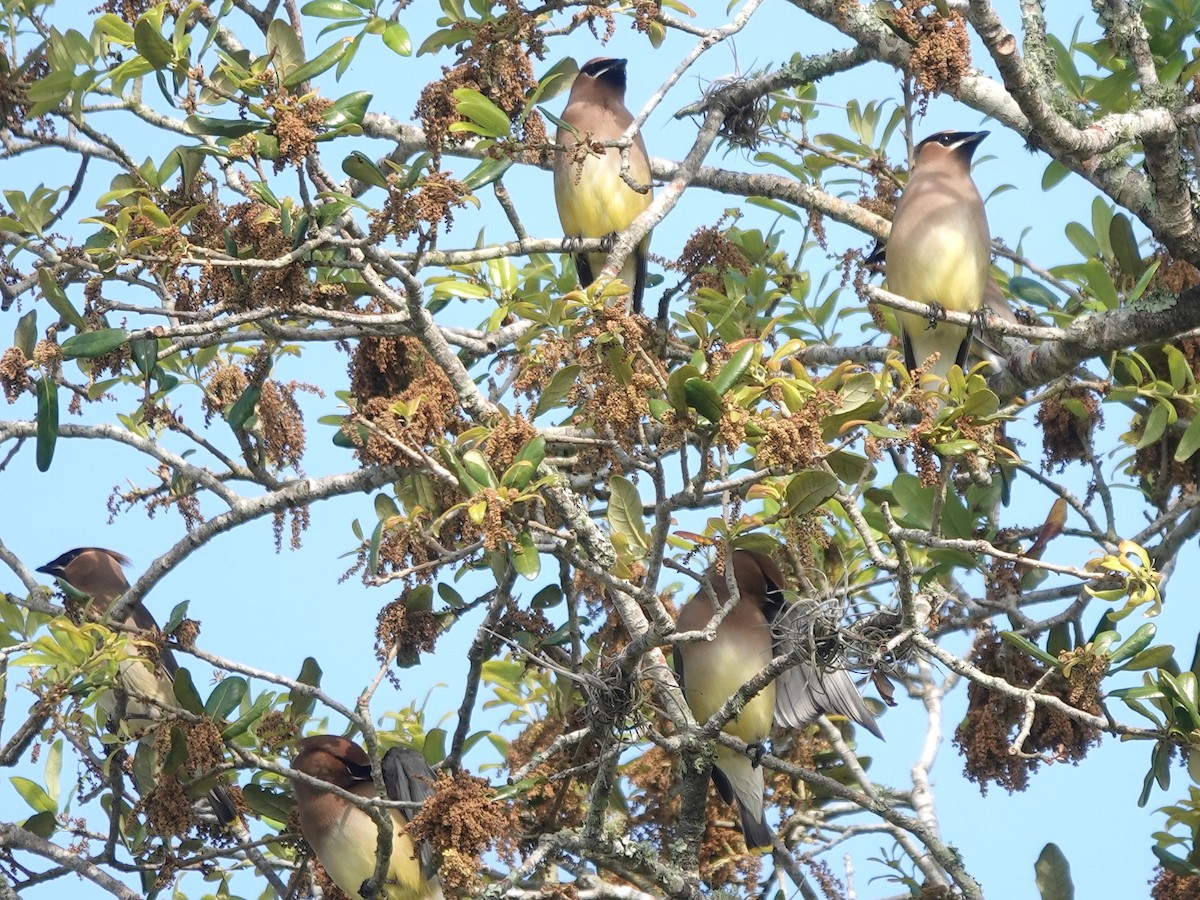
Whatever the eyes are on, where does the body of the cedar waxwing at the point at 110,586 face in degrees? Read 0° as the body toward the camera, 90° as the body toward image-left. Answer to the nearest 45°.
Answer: approximately 90°

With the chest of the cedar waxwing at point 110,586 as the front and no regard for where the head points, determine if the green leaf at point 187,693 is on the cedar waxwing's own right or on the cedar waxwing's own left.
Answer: on the cedar waxwing's own left

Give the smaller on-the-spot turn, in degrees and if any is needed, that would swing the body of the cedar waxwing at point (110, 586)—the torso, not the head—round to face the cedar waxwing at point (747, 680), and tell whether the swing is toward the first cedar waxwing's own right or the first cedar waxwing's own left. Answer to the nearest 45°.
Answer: approximately 135° to the first cedar waxwing's own left

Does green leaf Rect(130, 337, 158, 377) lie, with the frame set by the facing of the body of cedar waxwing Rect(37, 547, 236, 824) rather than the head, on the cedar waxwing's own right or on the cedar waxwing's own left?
on the cedar waxwing's own left

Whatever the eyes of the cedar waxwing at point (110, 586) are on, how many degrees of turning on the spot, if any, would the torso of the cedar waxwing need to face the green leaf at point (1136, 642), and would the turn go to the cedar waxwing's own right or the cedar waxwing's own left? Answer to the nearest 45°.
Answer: approximately 135° to the cedar waxwing's own left

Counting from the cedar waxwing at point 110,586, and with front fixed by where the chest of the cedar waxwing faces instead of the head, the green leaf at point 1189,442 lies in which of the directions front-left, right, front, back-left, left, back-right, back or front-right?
back-left

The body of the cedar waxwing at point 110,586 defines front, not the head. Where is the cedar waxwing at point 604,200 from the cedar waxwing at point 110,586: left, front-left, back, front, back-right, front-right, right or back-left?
back-left
